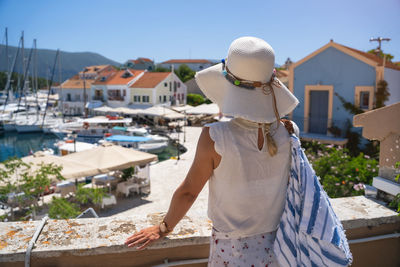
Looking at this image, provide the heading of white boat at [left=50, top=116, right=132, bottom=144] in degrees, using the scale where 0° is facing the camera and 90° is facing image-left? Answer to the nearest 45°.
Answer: approximately 90°

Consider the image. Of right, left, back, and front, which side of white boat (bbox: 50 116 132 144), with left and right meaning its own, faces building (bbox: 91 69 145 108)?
right

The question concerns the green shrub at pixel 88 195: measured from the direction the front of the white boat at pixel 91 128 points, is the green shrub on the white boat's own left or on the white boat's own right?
on the white boat's own left

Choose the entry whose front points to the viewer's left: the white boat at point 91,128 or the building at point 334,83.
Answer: the white boat

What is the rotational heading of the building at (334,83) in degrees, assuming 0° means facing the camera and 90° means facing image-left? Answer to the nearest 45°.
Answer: approximately 0°

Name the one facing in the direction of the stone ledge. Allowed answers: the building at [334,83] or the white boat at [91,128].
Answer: the building

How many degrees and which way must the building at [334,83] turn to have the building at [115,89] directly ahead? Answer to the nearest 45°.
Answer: approximately 135° to its right

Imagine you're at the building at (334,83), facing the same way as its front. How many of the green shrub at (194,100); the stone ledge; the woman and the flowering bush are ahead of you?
3

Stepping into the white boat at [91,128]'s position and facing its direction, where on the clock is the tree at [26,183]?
The tree is roughly at 9 o'clock from the white boat.

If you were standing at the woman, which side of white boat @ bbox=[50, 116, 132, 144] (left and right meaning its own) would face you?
left

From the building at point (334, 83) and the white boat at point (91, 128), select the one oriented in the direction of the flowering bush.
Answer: the building

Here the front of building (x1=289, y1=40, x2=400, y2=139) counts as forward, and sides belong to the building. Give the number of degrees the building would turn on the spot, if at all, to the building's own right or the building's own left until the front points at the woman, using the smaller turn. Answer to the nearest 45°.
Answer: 0° — it already faces them

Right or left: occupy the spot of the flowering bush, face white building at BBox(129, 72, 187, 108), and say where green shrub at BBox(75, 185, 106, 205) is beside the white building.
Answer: left

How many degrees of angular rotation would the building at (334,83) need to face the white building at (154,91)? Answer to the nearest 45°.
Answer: approximately 135° to its right

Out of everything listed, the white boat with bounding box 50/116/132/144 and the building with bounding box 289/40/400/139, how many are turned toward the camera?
1
